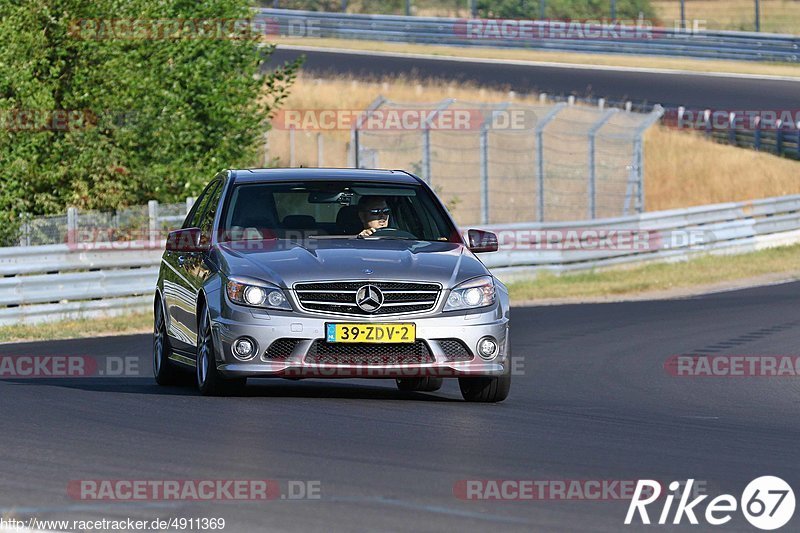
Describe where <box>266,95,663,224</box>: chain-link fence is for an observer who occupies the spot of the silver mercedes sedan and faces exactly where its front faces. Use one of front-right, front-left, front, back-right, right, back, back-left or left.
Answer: back

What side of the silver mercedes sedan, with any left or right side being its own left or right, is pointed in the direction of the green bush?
back

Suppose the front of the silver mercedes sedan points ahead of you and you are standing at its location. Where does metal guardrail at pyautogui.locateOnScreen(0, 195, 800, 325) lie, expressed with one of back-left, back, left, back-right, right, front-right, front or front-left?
back

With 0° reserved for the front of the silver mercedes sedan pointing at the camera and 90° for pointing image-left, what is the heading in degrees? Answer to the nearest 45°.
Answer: approximately 0°

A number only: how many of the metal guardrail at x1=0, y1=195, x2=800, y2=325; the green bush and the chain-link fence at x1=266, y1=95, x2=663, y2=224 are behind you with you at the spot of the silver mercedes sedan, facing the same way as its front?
3

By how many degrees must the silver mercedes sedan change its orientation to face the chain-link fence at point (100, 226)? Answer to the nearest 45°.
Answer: approximately 180°
